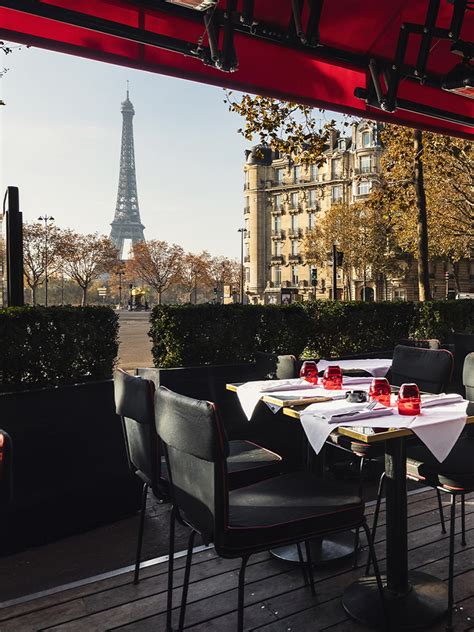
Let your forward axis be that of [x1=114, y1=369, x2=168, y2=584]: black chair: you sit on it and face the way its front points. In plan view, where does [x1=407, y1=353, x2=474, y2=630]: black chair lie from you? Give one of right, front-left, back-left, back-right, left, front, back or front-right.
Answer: front-right

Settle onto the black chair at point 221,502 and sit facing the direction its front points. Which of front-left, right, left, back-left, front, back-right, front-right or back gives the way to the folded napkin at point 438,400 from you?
front

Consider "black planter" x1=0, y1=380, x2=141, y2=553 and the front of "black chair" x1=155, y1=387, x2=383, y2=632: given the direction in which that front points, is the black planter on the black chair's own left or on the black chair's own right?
on the black chair's own left

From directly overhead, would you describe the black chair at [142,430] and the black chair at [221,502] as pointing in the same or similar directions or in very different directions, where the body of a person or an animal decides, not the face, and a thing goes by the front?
same or similar directions

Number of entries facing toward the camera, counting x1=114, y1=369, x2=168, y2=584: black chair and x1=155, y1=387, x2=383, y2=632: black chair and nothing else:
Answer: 0

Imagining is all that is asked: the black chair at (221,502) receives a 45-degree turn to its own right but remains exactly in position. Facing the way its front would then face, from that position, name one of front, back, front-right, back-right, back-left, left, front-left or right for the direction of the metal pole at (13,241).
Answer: back-left

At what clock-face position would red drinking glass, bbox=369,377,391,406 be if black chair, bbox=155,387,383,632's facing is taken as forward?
The red drinking glass is roughly at 12 o'clock from the black chair.

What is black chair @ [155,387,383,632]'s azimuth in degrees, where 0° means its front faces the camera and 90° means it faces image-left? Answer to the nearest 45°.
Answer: approximately 225°

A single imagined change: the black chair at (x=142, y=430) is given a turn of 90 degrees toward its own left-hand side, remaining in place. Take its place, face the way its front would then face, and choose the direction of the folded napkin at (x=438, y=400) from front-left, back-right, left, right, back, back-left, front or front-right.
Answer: back-right

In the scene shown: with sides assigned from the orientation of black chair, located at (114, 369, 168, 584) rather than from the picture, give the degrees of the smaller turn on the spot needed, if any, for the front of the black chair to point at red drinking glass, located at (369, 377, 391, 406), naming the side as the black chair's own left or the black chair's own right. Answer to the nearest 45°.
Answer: approximately 45° to the black chair's own right

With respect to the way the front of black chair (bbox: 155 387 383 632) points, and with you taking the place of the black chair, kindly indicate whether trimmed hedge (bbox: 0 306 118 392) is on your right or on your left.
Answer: on your left

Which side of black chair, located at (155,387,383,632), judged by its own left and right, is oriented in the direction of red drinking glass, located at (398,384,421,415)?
front

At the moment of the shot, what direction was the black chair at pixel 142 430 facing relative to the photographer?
facing away from the viewer and to the right of the viewer

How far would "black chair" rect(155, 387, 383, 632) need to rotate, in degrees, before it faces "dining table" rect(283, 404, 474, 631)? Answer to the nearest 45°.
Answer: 0° — it already faces it
